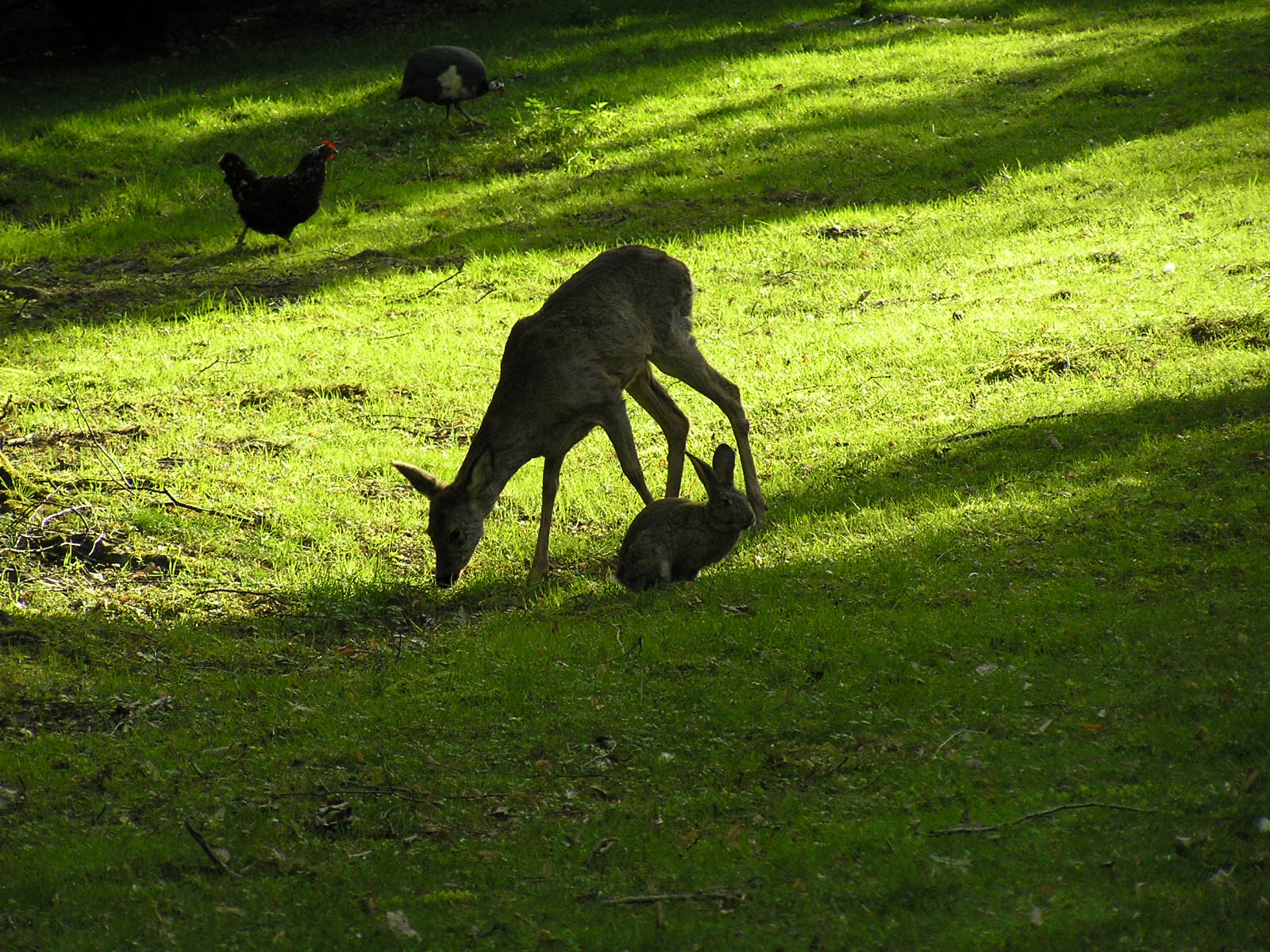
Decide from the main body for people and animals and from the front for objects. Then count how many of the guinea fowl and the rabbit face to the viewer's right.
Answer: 2

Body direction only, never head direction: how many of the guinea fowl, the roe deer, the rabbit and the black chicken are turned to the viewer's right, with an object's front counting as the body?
3

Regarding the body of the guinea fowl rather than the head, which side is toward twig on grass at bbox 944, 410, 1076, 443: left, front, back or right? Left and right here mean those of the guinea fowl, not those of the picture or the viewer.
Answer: right

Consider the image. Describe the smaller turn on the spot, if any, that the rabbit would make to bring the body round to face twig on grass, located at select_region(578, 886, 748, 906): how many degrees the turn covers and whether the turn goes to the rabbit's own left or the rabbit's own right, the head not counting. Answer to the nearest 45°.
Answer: approximately 90° to the rabbit's own right

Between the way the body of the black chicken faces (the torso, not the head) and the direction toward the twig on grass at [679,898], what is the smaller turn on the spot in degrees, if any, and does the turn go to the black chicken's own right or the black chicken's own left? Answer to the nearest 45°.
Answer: approximately 90° to the black chicken's own right

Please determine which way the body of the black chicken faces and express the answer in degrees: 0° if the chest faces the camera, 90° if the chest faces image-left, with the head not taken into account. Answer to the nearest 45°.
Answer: approximately 270°

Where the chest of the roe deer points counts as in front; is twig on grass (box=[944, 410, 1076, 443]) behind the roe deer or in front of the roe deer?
behind

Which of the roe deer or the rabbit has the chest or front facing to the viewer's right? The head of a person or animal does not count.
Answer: the rabbit

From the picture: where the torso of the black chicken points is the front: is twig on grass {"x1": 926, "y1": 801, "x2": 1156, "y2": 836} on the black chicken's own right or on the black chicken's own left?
on the black chicken's own right

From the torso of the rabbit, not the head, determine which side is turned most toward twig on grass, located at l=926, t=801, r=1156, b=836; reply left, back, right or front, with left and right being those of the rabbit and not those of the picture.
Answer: right

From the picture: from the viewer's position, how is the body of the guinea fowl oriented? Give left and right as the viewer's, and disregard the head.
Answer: facing to the right of the viewer

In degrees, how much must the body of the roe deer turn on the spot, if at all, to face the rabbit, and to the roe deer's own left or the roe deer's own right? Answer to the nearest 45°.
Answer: approximately 90° to the roe deer's own left

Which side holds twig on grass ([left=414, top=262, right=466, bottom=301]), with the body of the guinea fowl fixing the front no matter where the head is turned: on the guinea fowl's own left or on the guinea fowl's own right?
on the guinea fowl's own right

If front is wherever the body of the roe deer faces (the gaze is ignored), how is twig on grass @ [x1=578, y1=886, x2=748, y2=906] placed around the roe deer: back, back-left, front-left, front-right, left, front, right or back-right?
front-left

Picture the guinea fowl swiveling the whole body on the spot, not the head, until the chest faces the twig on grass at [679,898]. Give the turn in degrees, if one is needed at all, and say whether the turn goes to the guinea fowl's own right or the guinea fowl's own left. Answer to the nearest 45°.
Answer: approximately 90° to the guinea fowl's own right

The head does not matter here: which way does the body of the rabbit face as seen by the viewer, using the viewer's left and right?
facing to the right of the viewer
